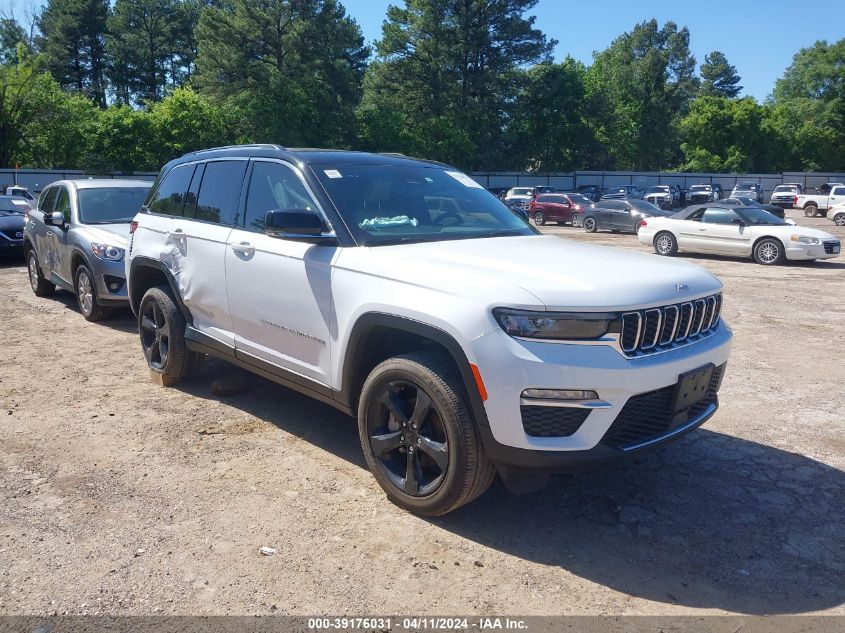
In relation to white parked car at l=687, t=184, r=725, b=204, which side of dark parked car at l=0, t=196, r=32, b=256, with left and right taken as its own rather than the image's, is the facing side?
left

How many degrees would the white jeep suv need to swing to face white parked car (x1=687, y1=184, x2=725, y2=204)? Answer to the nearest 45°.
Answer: approximately 135° to its left

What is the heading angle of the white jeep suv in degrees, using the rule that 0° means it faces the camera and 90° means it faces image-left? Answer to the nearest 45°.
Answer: approximately 315°

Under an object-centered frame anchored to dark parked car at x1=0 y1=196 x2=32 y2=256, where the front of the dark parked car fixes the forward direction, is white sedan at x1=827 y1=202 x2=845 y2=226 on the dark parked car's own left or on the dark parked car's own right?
on the dark parked car's own left

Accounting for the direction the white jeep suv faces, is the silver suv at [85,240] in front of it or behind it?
behind

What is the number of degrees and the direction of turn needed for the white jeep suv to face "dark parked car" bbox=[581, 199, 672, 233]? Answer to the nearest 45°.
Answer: approximately 135° to its left

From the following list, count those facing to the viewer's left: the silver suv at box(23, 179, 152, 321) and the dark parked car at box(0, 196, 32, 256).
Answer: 0

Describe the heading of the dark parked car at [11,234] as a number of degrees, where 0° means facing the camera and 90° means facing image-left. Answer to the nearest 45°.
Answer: approximately 315°

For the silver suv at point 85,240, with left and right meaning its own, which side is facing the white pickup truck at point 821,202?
left

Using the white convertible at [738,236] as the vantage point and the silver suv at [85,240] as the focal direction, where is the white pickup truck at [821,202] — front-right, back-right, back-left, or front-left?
back-right

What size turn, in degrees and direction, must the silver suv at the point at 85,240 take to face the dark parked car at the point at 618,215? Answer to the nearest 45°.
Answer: approximately 90° to its left

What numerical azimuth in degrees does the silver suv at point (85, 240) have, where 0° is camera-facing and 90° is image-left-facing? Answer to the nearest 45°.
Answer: approximately 315°

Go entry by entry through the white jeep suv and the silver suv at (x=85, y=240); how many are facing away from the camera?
0
